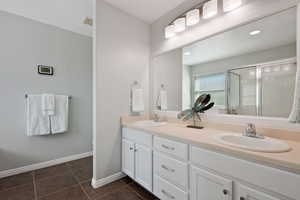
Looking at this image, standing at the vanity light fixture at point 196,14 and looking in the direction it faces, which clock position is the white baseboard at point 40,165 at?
The white baseboard is roughly at 1 o'clock from the vanity light fixture.

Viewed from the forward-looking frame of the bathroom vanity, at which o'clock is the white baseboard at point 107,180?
The white baseboard is roughly at 2 o'clock from the bathroom vanity.

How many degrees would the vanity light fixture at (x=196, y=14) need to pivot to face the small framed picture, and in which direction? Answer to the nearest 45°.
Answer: approximately 45° to its right

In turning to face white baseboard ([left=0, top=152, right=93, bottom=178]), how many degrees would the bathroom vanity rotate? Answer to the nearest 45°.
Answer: approximately 45° to its right

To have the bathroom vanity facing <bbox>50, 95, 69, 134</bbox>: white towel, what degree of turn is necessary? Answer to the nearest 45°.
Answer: approximately 45° to its right

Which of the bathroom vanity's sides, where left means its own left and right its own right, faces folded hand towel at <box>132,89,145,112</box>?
right

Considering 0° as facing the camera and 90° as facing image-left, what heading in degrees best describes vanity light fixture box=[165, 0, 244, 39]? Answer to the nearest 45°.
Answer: approximately 45°

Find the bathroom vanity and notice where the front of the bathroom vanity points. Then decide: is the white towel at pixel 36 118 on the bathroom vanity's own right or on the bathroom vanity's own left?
on the bathroom vanity's own right
